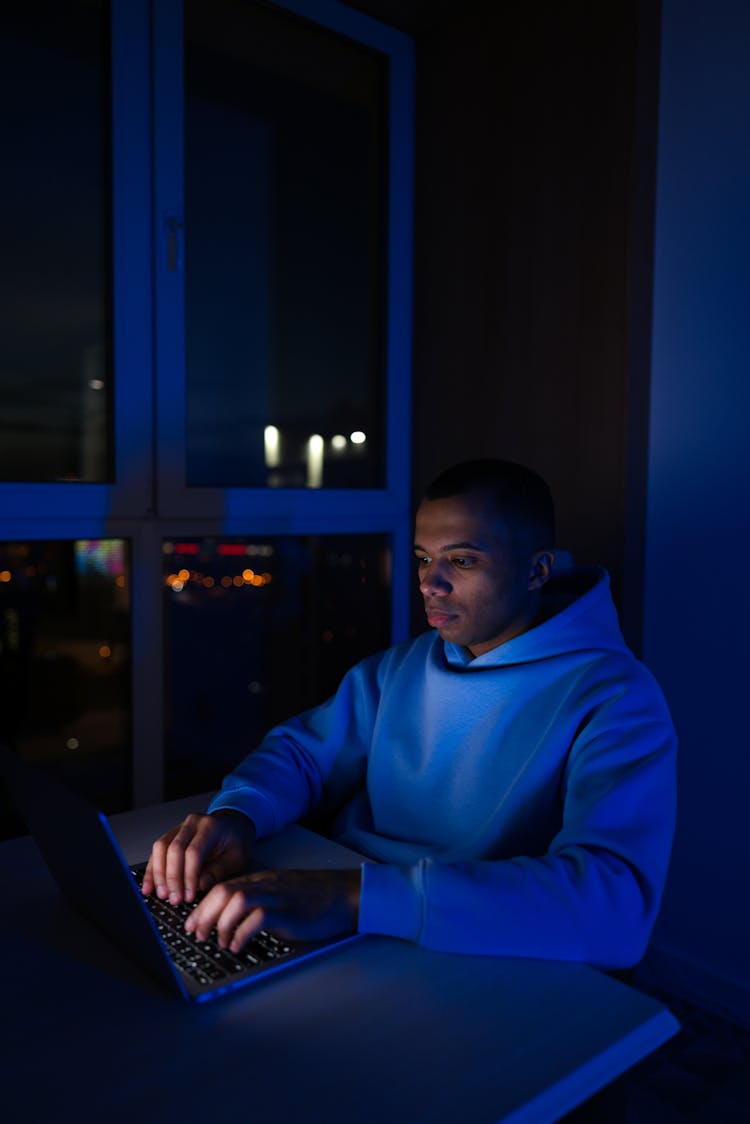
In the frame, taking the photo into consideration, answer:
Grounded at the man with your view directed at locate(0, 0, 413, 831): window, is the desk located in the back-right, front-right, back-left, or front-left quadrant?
back-left

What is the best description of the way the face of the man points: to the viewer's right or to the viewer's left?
to the viewer's left

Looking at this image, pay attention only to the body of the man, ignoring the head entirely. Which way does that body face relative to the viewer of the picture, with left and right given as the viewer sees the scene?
facing the viewer and to the left of the viewer

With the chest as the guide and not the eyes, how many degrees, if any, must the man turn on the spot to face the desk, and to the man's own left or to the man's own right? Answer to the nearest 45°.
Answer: approximately 45° to the man's own left

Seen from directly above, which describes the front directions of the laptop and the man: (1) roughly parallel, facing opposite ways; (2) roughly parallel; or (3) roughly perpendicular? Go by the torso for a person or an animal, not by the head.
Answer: roughly parallel, facing opposite ways

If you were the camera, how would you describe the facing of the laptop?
facing away from the viewer and to the right of the viewer

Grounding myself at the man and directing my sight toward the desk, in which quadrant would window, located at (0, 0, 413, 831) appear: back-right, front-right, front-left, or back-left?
back-right

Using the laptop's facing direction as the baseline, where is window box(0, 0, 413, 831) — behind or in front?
in front

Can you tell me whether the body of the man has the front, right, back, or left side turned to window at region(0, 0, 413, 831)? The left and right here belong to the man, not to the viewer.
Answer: right

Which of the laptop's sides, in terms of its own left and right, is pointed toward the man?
front

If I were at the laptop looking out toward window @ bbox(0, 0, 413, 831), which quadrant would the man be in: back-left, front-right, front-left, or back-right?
front-right

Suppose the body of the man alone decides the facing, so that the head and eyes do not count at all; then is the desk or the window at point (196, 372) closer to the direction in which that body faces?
the desk
